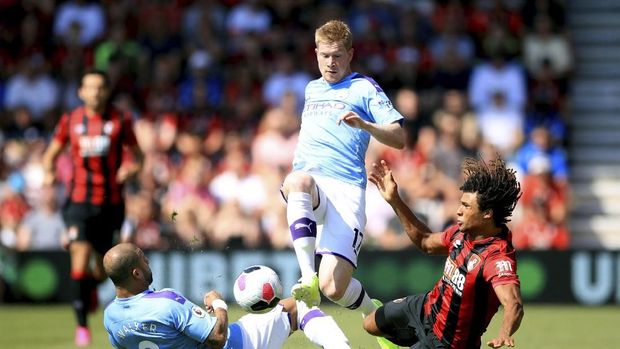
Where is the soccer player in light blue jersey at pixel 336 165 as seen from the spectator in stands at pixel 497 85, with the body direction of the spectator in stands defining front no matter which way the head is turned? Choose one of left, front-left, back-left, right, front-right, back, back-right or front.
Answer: front

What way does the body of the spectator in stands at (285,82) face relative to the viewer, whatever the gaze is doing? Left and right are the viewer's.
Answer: facing the viewer

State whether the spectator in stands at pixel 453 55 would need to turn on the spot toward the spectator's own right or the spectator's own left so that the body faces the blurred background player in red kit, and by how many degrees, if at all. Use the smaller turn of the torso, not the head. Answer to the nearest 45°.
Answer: approximately 45° to the spectator's own right

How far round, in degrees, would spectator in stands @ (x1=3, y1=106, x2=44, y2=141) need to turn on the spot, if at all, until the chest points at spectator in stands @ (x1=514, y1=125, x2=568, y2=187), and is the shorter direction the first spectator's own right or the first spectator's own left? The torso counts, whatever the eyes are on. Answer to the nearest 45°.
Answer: approximately 45° to the first spectator's own left

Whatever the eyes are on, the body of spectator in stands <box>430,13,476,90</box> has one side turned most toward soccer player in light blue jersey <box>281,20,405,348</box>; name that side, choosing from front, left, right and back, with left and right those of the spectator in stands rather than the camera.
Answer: front

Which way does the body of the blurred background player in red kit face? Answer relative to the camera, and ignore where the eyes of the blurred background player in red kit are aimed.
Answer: toward the camera

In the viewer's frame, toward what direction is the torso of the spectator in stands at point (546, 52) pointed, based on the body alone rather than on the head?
toward the camera

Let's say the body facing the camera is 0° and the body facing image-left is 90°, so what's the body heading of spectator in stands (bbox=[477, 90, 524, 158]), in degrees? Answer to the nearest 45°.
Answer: approximately 0°

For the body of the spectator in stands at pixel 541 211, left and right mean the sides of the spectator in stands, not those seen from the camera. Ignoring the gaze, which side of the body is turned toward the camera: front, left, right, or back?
front
